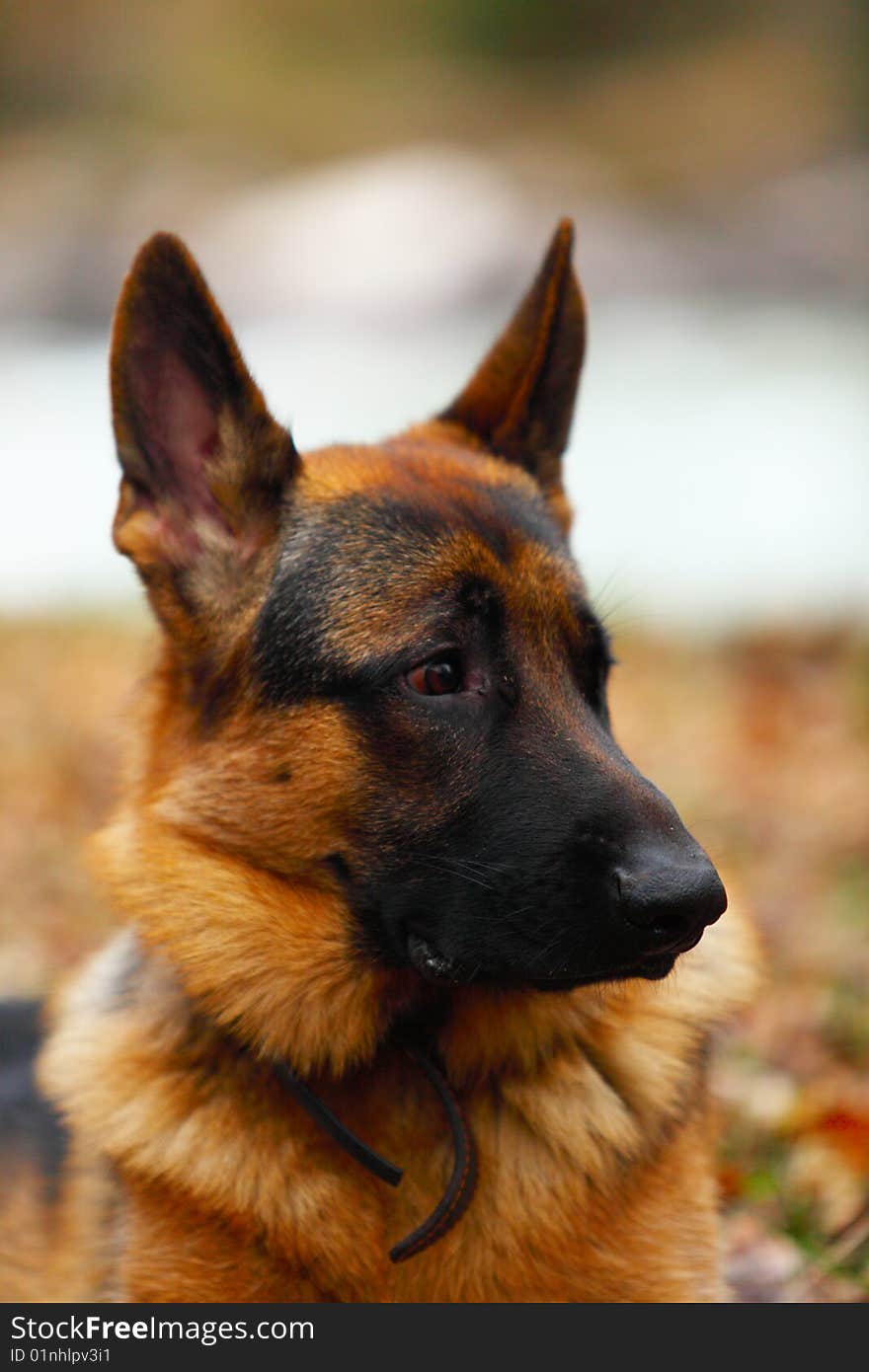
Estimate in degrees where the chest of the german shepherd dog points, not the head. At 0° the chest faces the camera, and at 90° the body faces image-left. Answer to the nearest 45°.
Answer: approximately 315°
